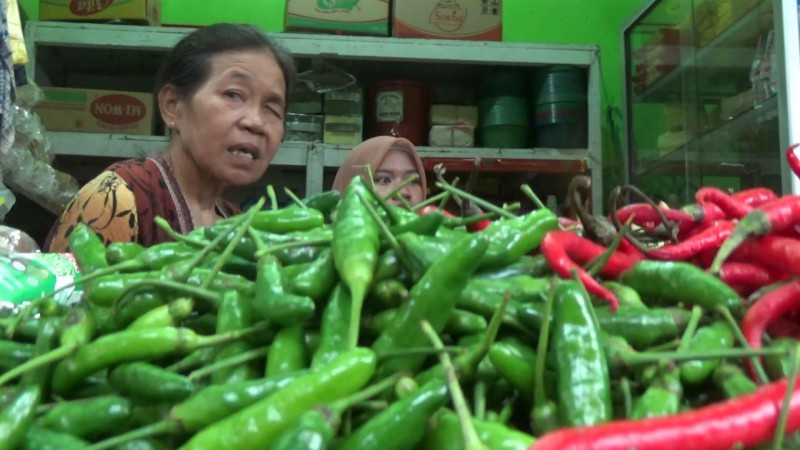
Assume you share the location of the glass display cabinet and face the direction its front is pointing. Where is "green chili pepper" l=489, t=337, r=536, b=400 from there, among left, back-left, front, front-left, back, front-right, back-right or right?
front-left

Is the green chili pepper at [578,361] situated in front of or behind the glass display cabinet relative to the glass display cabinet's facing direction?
in front

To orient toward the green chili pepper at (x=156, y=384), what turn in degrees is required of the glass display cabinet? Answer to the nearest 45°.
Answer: approximately 45° to its left

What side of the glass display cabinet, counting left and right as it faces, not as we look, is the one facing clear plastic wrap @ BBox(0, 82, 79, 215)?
front

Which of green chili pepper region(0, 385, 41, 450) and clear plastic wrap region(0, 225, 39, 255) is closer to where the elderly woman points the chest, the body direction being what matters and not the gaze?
the green chili pepper

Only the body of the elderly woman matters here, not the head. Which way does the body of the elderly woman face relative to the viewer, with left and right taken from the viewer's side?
facing the viewer and to the right of the viewer

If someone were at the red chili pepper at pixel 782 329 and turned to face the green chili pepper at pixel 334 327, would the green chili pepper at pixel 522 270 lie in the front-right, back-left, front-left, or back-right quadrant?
front-right

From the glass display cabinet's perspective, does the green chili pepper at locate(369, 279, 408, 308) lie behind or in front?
in front

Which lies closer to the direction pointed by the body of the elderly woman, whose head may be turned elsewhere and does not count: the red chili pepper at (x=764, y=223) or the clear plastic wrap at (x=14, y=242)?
the red chili pepper

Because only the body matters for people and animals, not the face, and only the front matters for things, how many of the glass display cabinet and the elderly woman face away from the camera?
0

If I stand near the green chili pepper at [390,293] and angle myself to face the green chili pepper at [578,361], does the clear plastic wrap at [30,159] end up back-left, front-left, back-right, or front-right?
back-left

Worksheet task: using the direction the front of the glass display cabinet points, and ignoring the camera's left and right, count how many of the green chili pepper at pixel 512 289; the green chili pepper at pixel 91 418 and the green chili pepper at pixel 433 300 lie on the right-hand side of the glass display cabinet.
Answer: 0

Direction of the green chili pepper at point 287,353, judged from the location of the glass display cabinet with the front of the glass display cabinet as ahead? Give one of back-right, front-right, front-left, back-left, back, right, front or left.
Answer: front-left
